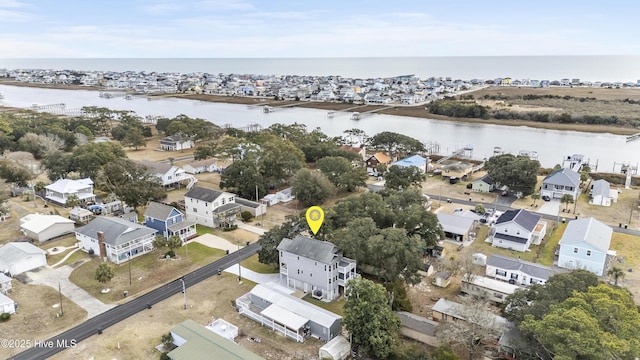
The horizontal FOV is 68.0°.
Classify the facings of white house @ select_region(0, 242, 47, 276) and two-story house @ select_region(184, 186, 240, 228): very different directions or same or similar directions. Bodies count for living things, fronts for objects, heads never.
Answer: same or similar directions

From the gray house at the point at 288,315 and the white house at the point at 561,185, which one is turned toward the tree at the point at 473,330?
the white house

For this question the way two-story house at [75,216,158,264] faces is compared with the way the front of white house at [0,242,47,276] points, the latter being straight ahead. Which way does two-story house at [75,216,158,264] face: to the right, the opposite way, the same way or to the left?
the same way

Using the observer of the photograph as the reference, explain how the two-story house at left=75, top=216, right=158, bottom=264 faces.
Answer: facing the viewer and to the right of the viewer

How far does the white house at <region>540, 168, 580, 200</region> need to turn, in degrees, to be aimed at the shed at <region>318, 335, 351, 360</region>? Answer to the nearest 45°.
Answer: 0° — it already faces it

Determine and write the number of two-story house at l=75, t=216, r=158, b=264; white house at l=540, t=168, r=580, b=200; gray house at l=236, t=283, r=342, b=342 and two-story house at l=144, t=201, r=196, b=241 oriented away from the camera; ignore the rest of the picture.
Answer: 0

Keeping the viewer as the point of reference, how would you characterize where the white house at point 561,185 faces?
facing the viewer

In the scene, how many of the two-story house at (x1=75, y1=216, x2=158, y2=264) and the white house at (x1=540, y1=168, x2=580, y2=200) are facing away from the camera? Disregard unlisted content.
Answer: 0

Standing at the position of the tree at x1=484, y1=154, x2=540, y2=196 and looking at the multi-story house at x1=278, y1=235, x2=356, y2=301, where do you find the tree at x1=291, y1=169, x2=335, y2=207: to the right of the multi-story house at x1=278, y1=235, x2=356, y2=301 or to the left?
right

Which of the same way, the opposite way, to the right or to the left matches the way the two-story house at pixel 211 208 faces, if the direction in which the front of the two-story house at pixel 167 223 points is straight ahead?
the same way

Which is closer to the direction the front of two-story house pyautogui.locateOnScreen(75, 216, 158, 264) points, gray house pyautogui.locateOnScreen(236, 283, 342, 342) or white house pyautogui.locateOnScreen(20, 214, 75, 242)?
the gray house

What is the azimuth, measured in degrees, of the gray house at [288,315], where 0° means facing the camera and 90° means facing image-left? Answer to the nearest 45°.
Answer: approximately 45°

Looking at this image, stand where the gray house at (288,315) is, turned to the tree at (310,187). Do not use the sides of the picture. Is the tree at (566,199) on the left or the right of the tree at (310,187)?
right

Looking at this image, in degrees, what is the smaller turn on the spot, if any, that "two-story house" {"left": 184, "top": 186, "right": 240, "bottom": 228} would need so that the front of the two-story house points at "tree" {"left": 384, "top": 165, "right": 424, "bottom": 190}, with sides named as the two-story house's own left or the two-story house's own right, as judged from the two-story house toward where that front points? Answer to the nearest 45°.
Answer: approximately 45° to the two-story house's own left
